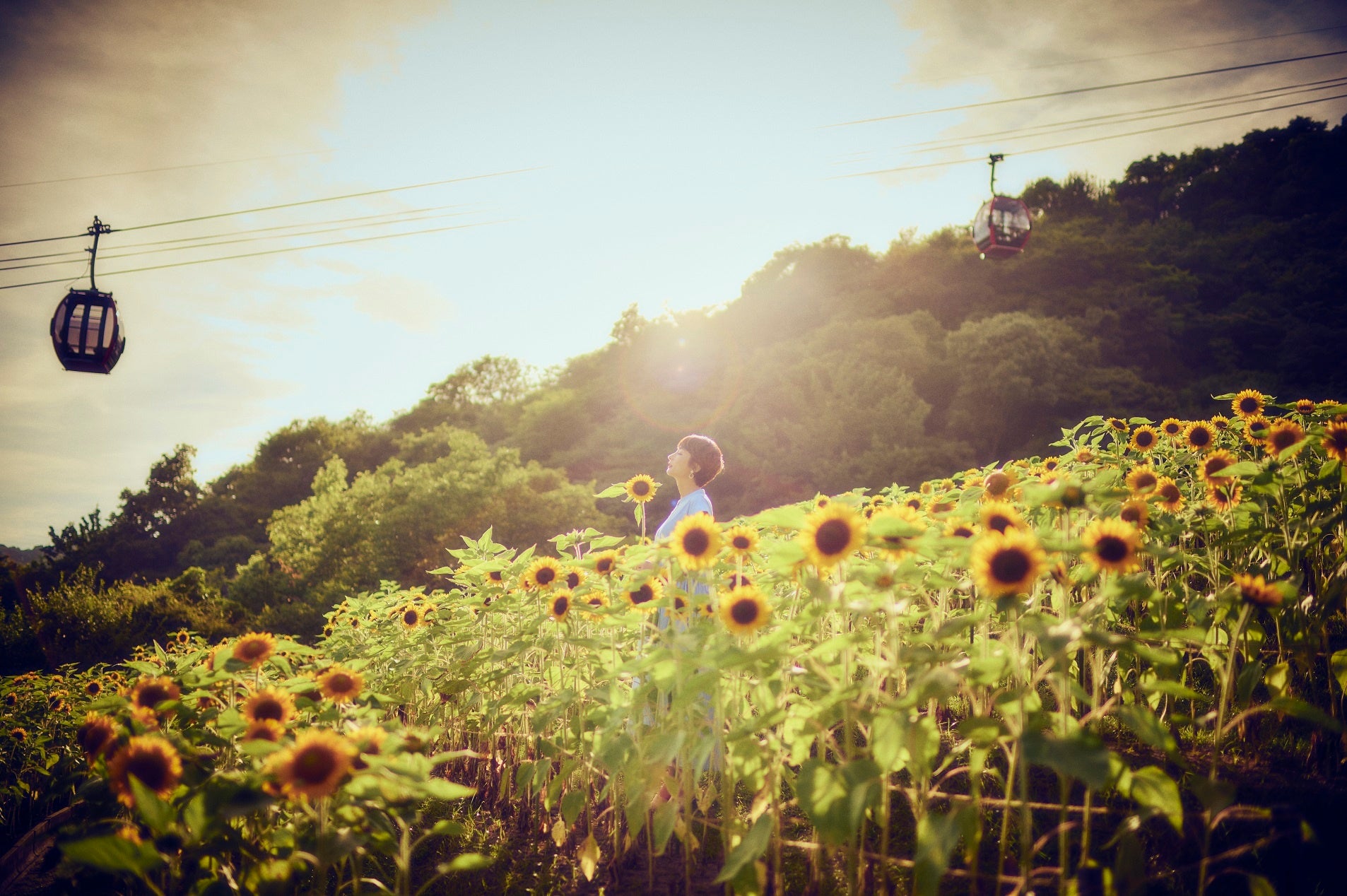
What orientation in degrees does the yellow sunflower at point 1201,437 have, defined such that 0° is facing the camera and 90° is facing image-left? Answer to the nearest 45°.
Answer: approximately 0°

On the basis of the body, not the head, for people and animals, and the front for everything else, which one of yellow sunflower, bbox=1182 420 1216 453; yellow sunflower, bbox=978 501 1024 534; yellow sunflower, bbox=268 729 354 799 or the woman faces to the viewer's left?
the woman

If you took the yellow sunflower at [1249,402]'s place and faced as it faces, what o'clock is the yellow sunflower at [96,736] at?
the yellow sunflower at [96,736] is roughly at 1 o'clock from the yellow sunflower at [1249,402].

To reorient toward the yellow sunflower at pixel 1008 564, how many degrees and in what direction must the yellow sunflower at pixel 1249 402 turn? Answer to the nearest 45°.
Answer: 0° — it already faces it

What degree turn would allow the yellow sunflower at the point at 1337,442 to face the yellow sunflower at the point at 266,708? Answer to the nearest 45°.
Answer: approximately 45° to its right
